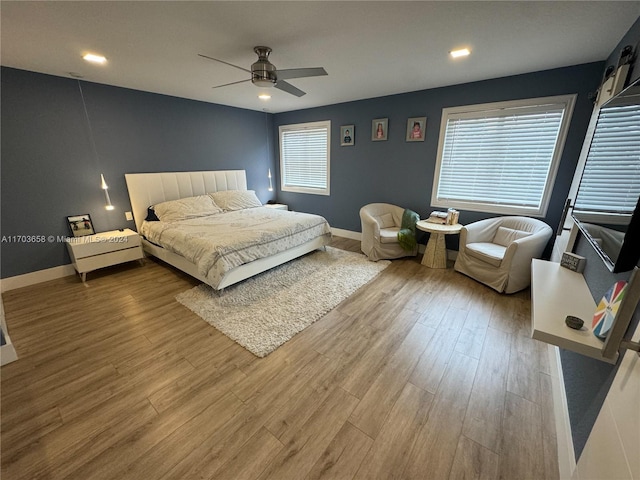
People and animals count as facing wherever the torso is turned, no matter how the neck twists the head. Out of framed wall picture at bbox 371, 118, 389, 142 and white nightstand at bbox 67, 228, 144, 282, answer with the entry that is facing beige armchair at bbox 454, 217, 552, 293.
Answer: the white nightstand

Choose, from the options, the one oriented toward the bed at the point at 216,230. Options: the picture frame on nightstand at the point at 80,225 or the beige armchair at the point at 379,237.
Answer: the picture frame on nightstand

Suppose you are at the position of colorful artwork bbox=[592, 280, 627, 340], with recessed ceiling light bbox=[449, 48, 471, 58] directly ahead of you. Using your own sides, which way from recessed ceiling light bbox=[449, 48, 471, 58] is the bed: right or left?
left

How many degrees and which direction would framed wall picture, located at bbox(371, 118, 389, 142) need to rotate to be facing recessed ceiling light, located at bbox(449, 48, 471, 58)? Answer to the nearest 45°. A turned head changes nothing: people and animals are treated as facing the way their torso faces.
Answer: approximately 90° to its left

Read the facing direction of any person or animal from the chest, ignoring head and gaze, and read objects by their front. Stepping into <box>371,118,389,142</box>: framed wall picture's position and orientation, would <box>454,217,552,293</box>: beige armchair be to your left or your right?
on your left

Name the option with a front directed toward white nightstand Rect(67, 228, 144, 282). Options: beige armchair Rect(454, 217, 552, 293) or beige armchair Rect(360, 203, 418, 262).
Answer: beige armchair Rect(454, 217, 552, 293)

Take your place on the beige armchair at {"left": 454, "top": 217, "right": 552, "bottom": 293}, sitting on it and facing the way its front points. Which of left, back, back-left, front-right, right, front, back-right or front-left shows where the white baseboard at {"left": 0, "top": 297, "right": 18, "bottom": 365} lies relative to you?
front

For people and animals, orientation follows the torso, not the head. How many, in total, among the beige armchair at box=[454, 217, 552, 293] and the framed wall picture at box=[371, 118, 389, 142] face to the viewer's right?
0

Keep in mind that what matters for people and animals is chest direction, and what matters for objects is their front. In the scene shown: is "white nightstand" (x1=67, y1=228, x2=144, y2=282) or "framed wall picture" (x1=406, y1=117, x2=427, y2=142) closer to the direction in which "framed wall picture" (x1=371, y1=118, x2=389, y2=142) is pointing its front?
the white nightstand

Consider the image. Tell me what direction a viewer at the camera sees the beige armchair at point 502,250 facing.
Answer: facing the viewer and to the left of the viewer

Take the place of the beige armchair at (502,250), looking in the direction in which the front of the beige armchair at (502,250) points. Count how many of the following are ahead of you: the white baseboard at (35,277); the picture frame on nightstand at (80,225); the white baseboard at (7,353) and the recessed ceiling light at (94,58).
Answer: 4

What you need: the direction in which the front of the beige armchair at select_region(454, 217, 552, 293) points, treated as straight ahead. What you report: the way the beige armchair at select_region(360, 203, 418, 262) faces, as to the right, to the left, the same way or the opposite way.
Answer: to the left

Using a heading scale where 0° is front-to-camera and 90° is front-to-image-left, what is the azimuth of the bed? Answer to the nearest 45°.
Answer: approximately 315°
